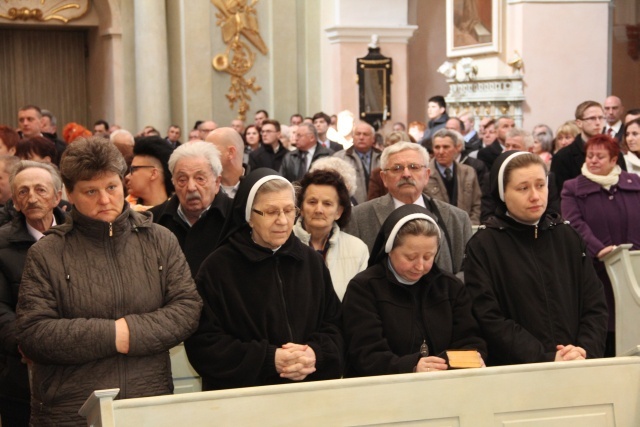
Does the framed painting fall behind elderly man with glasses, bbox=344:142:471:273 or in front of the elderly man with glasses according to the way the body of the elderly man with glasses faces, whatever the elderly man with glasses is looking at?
behind

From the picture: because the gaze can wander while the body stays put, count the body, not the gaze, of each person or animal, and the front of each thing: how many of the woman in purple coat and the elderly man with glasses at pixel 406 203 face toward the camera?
2

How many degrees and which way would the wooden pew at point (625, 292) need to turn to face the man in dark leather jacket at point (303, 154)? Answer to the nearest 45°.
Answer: approximately 180°

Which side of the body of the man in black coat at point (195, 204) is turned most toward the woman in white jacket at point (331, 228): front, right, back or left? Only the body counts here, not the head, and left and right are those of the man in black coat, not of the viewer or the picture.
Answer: left

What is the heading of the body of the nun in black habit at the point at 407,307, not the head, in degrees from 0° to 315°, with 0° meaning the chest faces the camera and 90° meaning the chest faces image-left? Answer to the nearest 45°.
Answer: approximately 315°

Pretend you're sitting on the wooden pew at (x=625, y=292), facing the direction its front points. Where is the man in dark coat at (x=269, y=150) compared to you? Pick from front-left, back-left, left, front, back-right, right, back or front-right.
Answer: back

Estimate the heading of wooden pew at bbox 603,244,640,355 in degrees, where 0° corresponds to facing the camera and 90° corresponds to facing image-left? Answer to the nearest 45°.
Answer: approximately 315°

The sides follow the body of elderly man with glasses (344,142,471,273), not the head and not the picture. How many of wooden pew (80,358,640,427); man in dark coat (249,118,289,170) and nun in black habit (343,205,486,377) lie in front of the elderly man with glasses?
2

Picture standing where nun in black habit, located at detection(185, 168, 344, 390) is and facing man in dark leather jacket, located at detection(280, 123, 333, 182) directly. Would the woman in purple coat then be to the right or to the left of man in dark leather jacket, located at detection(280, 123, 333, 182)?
right

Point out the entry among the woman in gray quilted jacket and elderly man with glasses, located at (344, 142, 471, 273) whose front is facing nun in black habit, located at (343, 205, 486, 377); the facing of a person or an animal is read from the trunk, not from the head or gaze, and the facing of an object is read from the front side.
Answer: the elderly man with glasses

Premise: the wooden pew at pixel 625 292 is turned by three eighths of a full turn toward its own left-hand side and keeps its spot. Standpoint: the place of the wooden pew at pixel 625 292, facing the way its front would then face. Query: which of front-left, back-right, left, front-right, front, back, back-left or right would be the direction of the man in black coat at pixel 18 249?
back-left

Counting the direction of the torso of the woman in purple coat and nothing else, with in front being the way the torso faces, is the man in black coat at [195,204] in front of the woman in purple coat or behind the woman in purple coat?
in front

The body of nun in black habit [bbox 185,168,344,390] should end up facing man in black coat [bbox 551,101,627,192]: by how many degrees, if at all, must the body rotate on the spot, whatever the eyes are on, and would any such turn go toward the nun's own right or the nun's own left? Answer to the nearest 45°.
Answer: approximately 90° to the nun's own left
